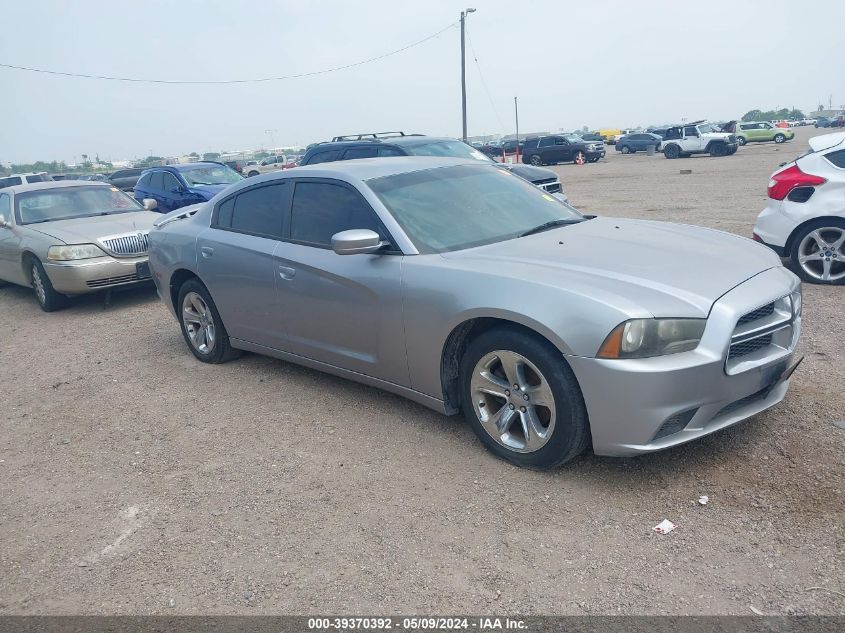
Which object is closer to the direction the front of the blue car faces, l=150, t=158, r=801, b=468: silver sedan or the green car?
the silver sedan

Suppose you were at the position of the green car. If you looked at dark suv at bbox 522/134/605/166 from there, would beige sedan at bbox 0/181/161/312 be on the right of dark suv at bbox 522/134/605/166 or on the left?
left

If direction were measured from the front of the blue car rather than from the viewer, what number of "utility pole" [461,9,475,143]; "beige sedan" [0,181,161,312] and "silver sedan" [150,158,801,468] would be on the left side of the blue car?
1

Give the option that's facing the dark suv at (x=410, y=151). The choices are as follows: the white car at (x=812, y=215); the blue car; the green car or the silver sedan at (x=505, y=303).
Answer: the blue car

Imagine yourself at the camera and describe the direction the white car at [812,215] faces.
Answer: facing to the right of the viewer

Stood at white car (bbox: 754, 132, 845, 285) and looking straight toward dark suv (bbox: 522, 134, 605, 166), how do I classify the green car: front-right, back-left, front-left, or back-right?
front-right

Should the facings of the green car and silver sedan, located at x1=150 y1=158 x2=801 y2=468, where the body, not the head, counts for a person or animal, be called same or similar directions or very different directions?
same or similar directions

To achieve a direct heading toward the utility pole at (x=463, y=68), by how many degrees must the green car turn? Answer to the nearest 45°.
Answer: approximately 135° to its right

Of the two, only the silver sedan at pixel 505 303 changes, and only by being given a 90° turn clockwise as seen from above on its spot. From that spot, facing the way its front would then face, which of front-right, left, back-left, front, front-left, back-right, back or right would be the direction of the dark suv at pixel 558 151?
back-right

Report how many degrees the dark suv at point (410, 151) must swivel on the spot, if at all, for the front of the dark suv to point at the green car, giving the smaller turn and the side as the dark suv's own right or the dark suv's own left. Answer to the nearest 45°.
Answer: approximately 90° to the dark suv's own left

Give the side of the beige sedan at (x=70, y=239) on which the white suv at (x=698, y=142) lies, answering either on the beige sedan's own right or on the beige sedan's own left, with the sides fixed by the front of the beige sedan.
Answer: on the beige sedan's own left

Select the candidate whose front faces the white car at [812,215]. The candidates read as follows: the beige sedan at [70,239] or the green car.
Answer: the beige sedan

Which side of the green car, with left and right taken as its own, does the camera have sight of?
right
